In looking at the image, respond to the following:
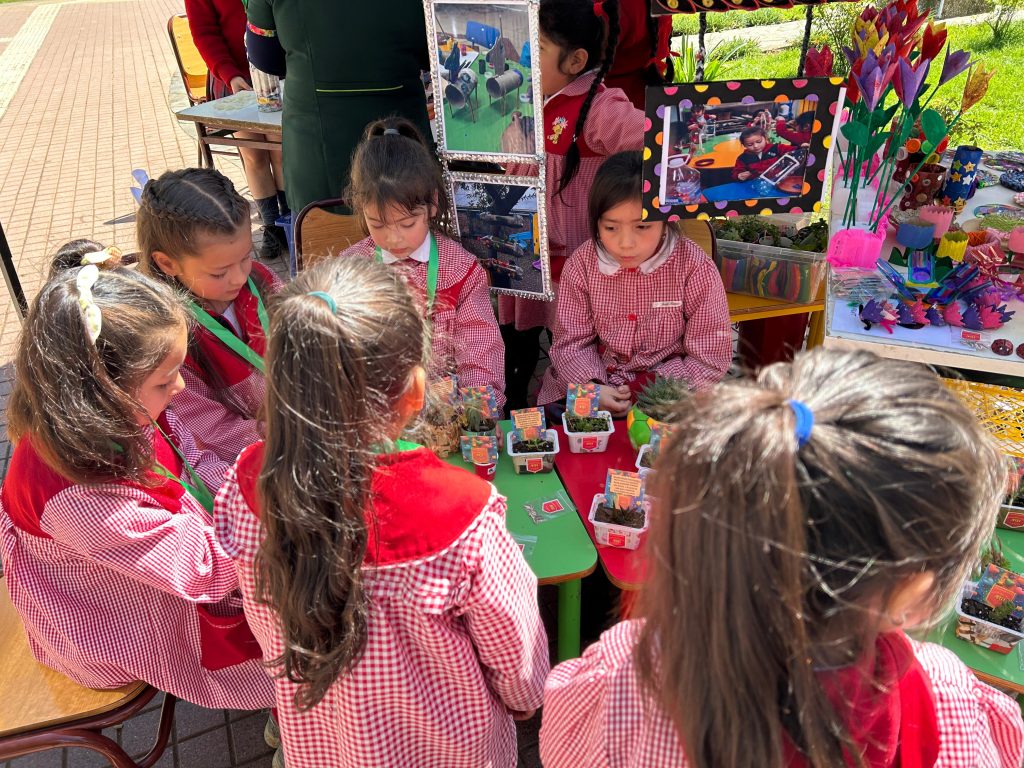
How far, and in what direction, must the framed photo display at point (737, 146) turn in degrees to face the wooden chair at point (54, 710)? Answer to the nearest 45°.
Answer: approximately 45° to its right

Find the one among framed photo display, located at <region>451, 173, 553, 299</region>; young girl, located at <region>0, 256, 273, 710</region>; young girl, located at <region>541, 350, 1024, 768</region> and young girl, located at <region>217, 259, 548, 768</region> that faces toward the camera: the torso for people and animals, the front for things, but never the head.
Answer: the framed photo display

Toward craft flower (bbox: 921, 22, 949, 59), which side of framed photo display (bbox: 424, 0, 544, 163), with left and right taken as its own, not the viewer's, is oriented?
left

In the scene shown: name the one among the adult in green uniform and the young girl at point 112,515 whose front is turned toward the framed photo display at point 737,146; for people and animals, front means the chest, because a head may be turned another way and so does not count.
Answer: the young girl

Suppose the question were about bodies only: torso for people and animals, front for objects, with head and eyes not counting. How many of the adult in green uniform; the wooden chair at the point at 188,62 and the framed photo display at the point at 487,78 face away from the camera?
1

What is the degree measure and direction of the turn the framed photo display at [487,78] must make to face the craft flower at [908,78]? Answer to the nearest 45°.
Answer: approximately 90° to its left

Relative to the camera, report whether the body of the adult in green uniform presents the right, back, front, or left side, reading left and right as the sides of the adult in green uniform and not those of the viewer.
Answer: back

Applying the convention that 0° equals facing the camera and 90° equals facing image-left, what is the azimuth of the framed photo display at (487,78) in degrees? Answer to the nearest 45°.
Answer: approximately 0°

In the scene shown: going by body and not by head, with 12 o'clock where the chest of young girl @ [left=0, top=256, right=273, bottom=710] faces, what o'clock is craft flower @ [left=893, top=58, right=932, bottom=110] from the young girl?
The craft flower is roughly at 12 o'clock from the young girl.

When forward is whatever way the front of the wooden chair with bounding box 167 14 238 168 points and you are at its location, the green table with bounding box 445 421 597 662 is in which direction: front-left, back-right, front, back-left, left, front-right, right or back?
right

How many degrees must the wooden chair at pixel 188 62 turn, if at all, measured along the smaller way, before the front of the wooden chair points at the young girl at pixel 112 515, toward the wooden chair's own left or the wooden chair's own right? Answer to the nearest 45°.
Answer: approximately 90° to the wooden chair's own right

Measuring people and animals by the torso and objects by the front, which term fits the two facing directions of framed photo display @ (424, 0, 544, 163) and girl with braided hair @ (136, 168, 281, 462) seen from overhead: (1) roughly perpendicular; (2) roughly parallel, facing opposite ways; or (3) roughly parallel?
roughly perpendicular

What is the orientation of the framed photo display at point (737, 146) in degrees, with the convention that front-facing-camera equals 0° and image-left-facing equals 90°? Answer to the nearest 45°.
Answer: approximately 0°

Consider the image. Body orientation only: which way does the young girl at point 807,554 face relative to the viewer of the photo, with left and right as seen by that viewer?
facing away from the viewer and to the right of the viewer
